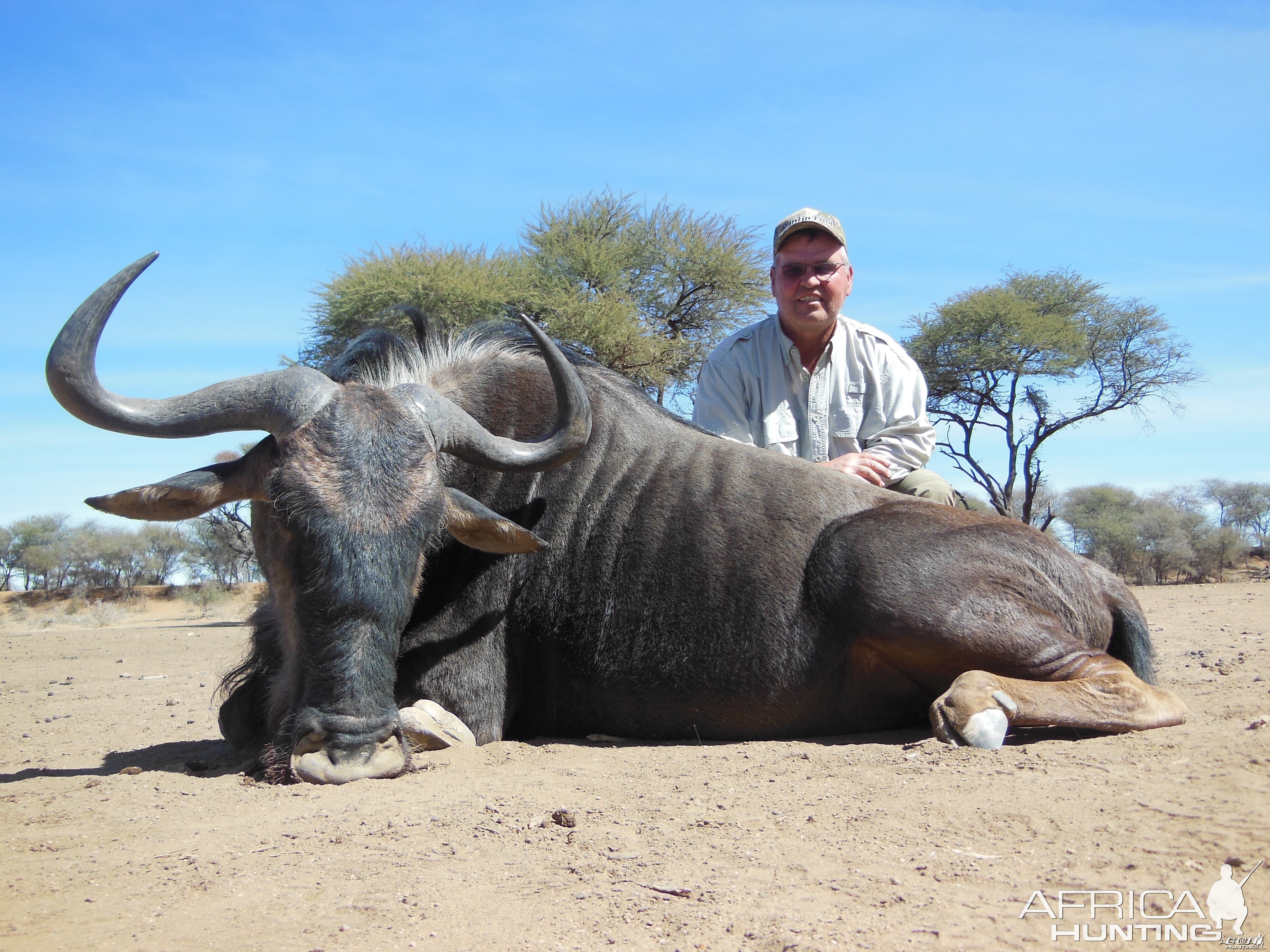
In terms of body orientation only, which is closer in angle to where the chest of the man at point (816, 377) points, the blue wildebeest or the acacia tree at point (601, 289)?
the blue wildebeest

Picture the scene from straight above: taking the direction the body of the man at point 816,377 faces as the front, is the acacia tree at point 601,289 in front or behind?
behind

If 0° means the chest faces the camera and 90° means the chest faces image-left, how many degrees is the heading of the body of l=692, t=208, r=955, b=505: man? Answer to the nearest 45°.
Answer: approximately 0°

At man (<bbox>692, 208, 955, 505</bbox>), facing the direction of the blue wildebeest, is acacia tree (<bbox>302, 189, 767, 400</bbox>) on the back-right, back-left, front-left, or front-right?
back-right
